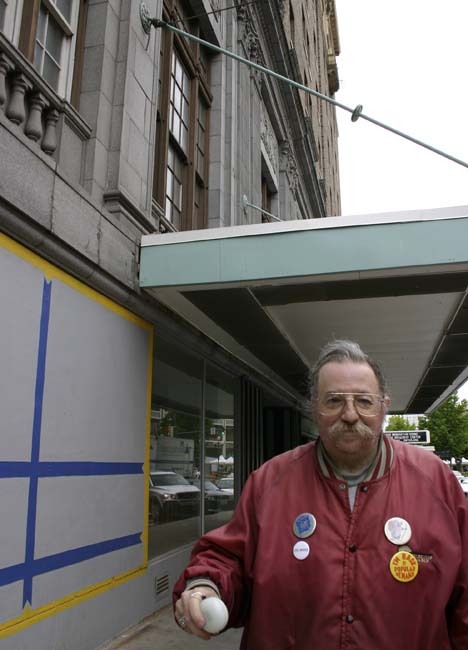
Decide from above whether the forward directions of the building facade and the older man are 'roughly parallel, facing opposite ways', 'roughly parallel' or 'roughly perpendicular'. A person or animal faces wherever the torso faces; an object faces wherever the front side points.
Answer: roughly perpendicular

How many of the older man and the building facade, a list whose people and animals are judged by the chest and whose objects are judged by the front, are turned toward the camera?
1

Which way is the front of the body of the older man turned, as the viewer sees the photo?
toward the camera

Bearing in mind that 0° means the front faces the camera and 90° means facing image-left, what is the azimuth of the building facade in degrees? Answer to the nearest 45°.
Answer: approximately 270°

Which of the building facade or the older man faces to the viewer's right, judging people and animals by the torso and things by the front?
the building facade
